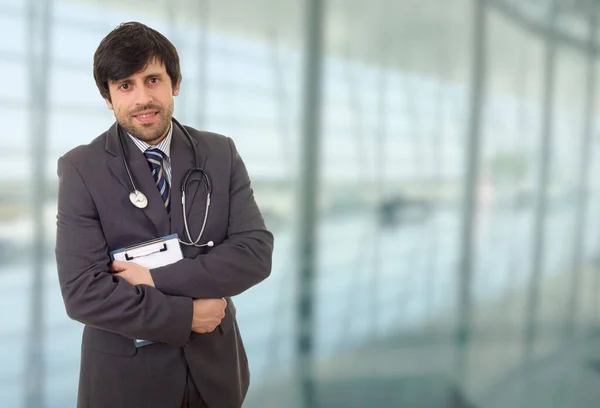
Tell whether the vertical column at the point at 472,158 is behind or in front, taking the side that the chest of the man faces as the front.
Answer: behind

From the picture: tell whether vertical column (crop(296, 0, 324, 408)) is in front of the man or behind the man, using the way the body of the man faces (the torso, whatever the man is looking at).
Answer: behind

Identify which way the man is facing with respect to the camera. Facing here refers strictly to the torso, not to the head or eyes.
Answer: toward the camera

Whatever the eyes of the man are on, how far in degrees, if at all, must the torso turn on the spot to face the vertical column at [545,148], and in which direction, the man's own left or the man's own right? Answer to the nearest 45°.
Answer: approximately 135° to the man's own left

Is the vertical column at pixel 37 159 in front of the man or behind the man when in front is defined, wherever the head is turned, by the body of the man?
behind

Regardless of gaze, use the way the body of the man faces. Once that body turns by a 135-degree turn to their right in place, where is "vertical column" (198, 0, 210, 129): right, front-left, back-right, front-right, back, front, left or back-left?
front-right

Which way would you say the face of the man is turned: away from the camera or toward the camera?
toward the camera
